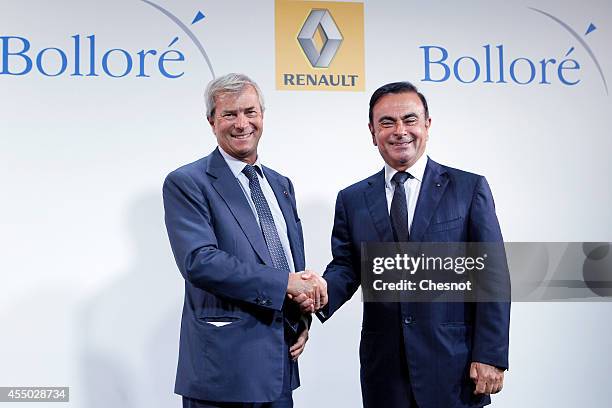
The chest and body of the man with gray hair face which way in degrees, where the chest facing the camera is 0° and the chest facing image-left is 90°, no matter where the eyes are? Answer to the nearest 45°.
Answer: approximately 315°
